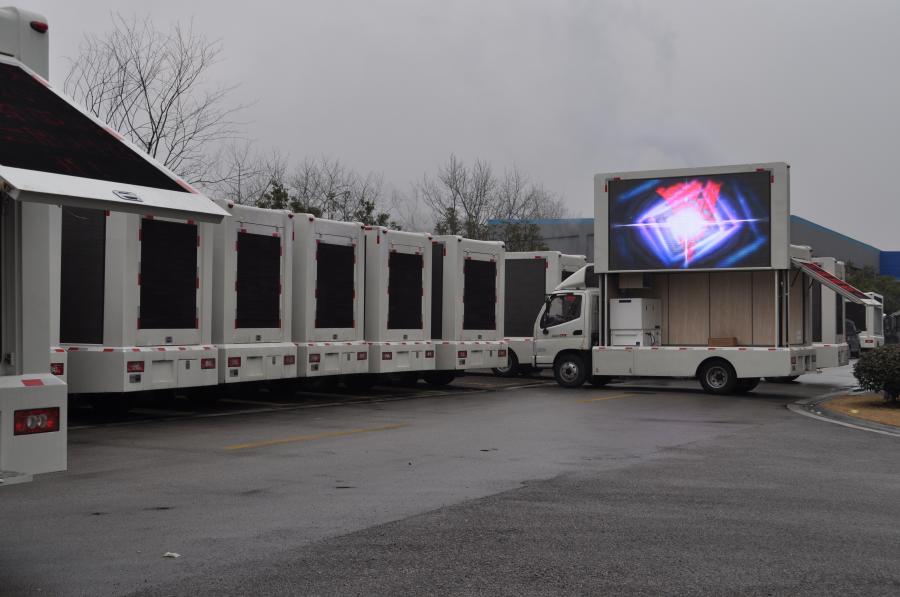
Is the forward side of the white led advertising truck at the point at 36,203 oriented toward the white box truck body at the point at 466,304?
no

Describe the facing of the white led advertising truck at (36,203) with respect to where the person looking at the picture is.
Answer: facing away from the viewer and to the left of the viewer

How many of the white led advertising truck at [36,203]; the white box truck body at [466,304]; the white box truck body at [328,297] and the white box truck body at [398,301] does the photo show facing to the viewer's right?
0

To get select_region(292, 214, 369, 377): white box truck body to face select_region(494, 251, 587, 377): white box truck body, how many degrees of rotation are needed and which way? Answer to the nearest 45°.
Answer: approximately 90° to its right

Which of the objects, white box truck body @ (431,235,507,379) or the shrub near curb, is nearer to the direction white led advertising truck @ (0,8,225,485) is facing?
the white box truck body

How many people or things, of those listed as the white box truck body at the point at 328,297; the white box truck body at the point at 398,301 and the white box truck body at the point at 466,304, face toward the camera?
0

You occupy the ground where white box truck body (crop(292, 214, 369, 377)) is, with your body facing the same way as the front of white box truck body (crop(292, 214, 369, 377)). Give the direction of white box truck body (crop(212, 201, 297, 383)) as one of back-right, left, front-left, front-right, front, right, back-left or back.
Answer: left

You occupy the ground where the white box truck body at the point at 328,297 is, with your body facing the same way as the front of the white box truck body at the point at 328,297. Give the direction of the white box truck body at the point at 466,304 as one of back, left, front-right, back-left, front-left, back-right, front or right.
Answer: right

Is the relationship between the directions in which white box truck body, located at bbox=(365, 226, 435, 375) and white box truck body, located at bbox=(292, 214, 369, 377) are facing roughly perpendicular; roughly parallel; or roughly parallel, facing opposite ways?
roughly parallel

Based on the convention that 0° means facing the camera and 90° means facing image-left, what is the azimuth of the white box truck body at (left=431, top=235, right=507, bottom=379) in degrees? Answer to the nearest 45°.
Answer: approximately 135°

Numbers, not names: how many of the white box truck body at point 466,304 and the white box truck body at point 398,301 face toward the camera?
0

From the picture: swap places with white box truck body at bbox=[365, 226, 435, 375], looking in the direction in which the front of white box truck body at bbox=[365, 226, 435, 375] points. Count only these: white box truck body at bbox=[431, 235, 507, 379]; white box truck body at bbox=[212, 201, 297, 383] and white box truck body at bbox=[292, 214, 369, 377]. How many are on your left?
2

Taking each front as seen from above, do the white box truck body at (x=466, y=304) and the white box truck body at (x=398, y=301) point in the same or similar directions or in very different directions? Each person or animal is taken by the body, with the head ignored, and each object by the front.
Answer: same or similar directions

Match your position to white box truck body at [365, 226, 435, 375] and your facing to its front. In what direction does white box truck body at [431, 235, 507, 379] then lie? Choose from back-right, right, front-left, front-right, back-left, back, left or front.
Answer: right

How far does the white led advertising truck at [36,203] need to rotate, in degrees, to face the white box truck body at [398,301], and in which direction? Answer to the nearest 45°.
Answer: approximately 90° to its right

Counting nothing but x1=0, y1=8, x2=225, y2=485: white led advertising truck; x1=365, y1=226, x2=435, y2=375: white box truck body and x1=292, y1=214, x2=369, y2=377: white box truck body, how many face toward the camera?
0

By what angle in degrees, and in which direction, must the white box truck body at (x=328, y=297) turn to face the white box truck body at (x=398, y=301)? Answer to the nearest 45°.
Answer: approximately 90° to its right

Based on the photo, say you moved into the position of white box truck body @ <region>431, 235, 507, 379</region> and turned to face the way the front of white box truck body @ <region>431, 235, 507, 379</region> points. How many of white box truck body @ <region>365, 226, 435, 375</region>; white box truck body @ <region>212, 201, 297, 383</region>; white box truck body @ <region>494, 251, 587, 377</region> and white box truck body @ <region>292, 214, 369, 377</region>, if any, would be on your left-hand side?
3

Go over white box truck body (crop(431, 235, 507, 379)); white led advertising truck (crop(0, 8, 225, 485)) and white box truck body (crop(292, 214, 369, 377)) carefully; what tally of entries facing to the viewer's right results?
0
